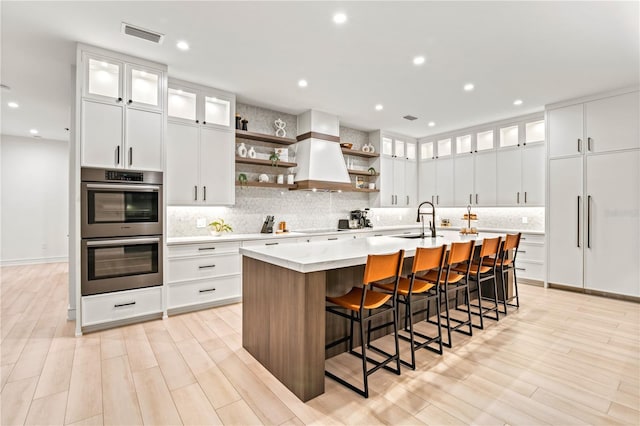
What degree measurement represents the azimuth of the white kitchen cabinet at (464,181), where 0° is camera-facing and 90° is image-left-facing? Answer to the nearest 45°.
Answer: approximately 45°

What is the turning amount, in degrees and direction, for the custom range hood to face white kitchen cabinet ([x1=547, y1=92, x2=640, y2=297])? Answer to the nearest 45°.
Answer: approximately 45° to its left

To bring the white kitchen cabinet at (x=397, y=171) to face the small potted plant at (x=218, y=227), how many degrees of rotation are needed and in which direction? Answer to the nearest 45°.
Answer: approximately 90° to its right

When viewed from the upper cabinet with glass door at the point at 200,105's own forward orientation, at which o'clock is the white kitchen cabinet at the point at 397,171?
The white kitchen cabinet is roughly at 10 o'clock from the upper cabinet with glass door.

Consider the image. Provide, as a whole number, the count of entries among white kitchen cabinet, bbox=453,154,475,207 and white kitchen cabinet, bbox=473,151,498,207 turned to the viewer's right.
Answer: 0

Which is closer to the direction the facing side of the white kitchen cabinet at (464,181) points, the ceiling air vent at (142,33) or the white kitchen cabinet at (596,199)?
the ceiling air vent

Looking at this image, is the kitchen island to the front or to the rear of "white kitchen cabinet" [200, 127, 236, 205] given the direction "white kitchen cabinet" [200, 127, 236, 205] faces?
to the front

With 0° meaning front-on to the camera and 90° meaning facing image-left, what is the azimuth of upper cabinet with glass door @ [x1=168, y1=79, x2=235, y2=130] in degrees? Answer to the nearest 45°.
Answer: approximately 315°

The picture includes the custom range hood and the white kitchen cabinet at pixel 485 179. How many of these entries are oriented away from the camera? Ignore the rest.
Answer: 0

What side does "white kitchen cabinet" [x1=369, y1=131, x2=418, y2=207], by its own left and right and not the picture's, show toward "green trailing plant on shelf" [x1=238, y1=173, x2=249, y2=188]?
right

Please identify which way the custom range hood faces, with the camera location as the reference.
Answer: facing the viewer and to the right of the viewer

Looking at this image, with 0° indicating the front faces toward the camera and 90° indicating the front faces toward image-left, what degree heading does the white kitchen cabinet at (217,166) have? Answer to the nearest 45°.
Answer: approximately 315°
